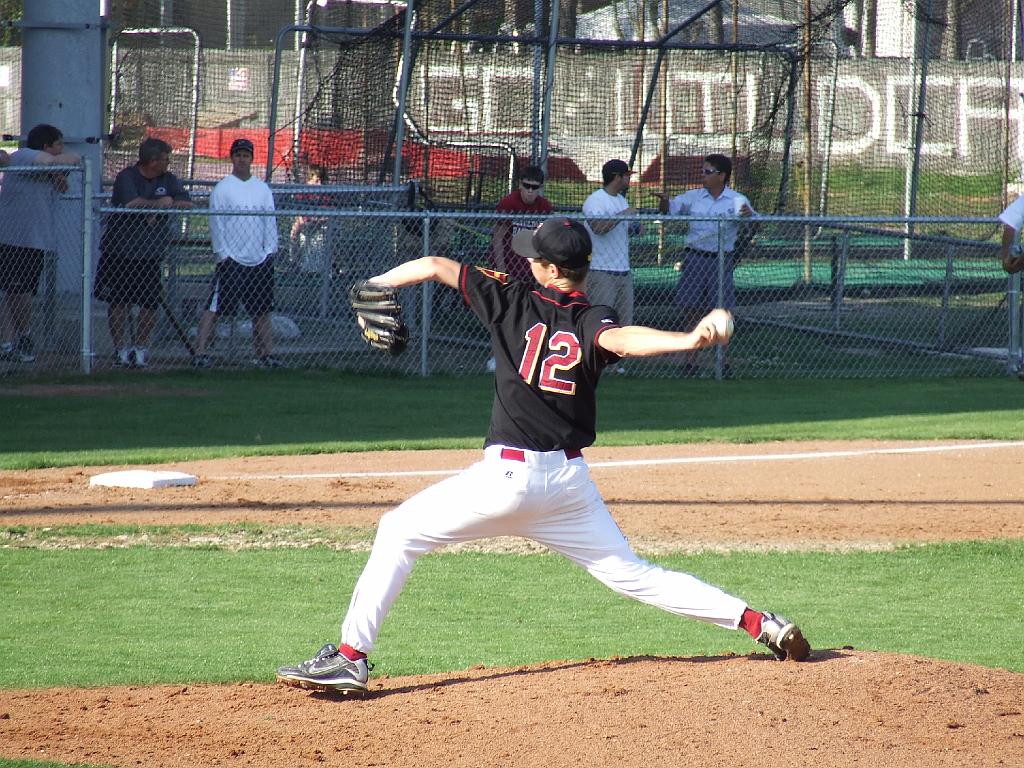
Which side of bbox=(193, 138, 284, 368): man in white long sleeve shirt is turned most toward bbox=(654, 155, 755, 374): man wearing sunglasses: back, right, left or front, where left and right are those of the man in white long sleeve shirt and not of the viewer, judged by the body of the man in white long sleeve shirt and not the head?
left

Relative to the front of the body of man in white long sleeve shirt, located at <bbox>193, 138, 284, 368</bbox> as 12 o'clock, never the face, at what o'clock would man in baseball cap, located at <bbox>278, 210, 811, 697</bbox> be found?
The man in baseball cap is roughly at 12 o'clock from the man in white long sleeve shirt.

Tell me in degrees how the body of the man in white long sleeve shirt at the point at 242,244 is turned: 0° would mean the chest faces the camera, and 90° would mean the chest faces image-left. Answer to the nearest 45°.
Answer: approximately 0°

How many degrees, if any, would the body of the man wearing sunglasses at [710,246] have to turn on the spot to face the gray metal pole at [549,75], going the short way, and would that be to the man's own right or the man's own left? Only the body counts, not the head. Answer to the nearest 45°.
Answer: approximately 135° to the man's own right

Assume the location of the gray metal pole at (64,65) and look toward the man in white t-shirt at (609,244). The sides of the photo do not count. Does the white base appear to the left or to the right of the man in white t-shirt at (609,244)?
right

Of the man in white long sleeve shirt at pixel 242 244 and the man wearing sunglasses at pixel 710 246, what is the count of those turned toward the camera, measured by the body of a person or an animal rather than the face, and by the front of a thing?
2

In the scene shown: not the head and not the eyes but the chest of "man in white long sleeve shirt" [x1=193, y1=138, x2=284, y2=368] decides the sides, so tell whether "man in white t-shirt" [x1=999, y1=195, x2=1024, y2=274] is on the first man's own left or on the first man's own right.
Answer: on the first man's own left

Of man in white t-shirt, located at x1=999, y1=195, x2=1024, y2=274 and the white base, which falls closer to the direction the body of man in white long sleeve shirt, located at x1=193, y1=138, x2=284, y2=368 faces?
the white base

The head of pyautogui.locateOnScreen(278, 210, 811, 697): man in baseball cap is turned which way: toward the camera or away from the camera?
away from the camera

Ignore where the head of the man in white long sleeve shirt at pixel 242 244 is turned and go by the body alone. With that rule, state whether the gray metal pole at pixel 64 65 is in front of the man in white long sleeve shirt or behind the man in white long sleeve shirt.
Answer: behind
